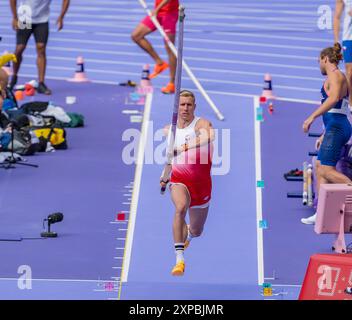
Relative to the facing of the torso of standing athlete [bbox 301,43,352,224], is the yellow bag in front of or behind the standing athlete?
in front

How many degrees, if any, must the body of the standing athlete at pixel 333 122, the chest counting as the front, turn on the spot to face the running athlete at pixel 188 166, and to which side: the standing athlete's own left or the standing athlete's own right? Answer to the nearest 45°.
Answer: approximately 45° to the standing athlete's own left

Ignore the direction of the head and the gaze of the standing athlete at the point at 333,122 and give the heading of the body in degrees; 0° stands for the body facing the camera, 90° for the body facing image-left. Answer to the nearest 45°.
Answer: approximately 90°

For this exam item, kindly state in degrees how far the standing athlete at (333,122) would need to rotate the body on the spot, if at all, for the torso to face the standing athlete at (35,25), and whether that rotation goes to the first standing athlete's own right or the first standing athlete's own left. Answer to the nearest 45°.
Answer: approximately 45° to the first standing athlete's own right
